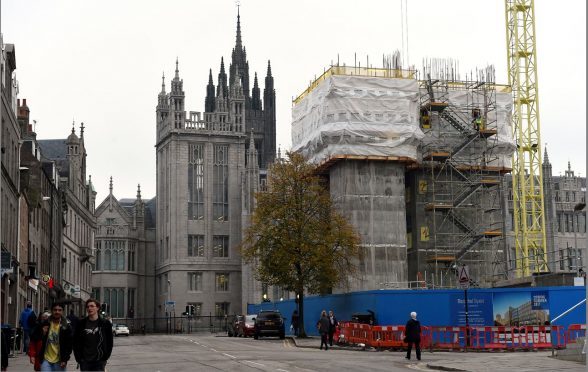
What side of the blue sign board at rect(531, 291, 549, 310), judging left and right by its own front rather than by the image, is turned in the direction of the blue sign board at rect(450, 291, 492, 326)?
right

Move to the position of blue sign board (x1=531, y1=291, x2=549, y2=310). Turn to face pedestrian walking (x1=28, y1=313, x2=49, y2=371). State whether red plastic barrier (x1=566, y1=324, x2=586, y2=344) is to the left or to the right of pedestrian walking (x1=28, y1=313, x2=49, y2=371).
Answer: left

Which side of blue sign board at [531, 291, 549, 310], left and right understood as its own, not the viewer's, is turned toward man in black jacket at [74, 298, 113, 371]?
front

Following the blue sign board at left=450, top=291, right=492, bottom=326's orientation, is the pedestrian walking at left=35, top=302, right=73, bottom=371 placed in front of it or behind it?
in front

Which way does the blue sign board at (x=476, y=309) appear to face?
toward the camera

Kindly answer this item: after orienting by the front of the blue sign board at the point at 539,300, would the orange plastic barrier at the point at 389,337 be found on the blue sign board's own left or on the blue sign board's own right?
on the blue sign board's own right

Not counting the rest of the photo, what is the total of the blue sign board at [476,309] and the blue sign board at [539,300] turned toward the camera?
2

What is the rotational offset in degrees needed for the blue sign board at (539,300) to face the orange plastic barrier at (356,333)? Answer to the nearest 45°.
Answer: approximately 90° to its right

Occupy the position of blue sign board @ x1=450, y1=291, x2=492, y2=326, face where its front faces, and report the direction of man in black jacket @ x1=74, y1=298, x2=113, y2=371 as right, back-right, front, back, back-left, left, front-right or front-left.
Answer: front

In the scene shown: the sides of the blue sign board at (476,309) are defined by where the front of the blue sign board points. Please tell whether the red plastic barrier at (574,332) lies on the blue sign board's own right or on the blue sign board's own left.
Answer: on the blue sign board's own left

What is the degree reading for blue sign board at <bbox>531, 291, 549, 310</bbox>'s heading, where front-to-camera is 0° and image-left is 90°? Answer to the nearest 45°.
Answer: approximately 0°

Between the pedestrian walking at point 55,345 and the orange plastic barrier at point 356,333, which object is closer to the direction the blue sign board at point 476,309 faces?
the pedestrian walking

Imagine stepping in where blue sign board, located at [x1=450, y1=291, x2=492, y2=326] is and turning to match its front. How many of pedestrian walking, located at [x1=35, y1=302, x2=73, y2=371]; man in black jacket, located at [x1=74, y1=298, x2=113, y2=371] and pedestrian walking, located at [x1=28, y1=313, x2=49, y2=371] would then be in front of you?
3

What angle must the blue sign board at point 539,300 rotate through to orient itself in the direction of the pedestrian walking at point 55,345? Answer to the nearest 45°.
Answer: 0° — it already faces them

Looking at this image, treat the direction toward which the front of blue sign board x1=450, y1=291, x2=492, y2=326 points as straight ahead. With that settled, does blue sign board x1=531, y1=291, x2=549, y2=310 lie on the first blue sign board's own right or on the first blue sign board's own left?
on the first blue sign board's own left

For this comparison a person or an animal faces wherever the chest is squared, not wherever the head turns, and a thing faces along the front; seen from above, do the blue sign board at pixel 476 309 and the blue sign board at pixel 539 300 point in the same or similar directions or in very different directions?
same or similar directions
